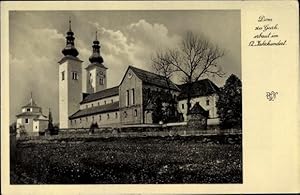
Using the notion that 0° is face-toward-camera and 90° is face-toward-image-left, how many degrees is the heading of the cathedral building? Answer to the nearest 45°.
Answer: approximately 135°
